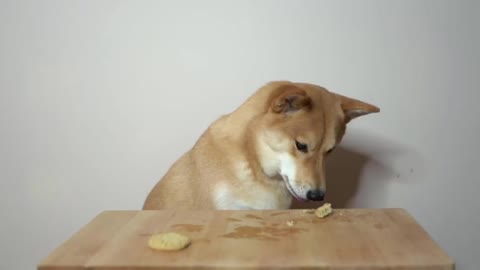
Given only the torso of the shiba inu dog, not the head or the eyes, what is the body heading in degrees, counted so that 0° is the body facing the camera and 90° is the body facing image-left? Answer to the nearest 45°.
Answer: approximately 315°

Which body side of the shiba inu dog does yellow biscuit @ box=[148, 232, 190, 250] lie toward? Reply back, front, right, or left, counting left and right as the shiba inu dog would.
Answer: right
